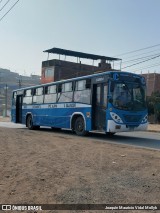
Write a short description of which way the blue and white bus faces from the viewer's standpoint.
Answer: facing the viewer and to the right of the viewer
